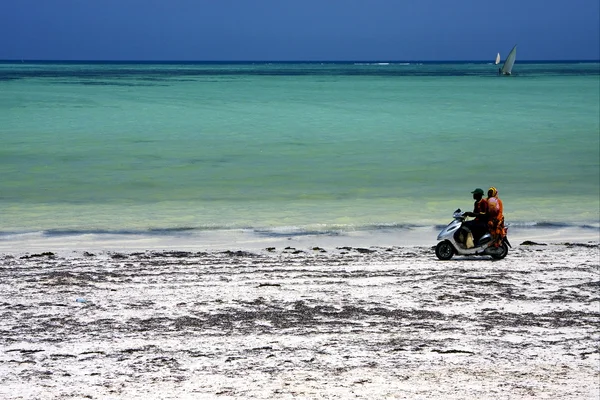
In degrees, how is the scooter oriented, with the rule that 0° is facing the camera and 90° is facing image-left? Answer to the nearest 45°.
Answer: approximately 90°

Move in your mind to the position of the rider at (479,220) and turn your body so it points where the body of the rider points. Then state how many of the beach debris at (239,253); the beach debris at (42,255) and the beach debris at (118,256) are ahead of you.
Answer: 3

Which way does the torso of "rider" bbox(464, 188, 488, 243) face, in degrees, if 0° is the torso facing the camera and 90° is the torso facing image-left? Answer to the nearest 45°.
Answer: approximately 90°

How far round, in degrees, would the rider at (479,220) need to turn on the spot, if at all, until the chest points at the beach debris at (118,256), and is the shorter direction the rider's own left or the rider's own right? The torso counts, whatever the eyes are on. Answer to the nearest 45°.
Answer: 0° — they already face it

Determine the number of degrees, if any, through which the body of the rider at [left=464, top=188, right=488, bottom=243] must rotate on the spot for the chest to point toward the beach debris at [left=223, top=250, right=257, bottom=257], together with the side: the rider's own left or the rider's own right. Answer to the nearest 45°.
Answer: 0° — they already face it

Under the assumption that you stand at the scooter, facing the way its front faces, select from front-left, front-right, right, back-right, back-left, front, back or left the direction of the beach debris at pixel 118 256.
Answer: front

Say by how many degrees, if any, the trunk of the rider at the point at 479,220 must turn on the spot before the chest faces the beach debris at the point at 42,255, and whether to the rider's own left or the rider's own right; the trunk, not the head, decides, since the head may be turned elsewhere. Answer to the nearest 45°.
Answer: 0° — they already face it

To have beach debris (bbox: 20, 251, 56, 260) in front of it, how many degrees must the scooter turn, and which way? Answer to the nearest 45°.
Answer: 0° — it already faces it
